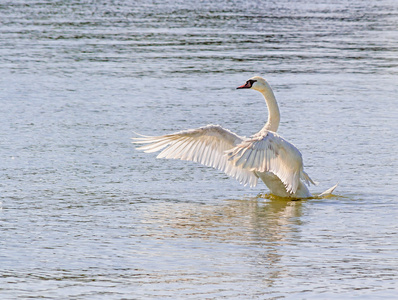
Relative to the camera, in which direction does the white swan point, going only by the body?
to the viewer's left
